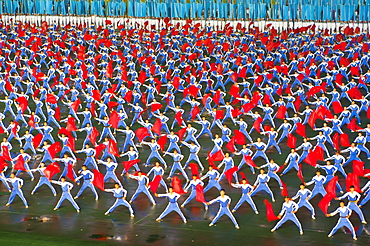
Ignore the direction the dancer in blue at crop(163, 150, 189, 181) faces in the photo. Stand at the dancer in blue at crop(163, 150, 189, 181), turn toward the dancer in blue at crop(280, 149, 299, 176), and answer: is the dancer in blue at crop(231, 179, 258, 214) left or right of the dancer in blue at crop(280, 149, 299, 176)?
right

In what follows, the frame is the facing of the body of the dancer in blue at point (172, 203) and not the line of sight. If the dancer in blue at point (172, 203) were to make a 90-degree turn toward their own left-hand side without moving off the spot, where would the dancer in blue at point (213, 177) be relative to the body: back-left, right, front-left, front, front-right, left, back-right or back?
front-left

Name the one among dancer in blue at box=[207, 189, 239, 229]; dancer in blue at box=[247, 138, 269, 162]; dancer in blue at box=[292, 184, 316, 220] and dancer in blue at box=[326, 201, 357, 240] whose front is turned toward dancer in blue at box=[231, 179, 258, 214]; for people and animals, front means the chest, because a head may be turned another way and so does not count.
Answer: dancer in blue at box=[247, 138, 269, 162]

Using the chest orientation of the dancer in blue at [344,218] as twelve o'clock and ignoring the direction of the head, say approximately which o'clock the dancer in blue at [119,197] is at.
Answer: the dancer in blue at [119,197] is roughly at 3 o'clock from the dancer in blue at [344,218].

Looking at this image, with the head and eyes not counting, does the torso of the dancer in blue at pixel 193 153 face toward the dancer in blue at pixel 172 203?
yes

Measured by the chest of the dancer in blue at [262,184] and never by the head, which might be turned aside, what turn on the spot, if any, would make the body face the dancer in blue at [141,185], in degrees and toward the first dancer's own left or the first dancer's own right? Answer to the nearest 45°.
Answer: approximately 90° to the first dancer's own right

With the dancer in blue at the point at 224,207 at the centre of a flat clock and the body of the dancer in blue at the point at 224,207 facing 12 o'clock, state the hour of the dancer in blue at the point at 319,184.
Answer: the dancer in blue at the point at 319,184 is roughly at 8 o'clock from the dancer in blue at the point at 224,207.

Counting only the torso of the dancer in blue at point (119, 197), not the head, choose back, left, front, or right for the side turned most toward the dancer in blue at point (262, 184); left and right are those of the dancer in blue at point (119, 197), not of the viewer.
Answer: left
